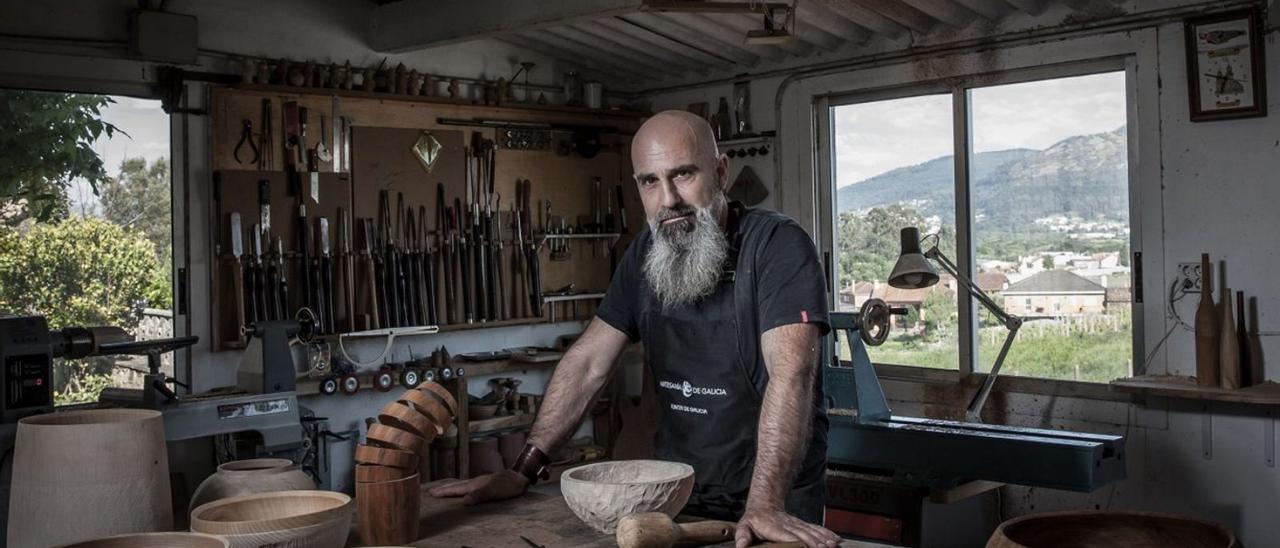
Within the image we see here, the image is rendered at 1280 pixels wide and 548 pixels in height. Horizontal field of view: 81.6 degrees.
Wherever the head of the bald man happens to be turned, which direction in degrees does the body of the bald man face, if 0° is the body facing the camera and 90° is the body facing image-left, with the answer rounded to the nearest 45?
approximately 45°

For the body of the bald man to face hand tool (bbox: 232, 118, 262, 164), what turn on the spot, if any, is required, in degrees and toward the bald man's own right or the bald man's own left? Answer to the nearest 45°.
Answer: approximately 90° to the bald man's own right

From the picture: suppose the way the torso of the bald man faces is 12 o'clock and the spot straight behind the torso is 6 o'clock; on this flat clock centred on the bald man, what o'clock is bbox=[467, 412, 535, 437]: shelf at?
The shelf is roughly at 4 o'clock from the bald man.

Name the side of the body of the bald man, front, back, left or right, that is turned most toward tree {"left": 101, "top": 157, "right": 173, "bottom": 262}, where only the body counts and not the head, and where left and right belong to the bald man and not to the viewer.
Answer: right

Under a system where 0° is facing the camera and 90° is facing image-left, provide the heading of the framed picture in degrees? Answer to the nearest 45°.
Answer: approximately 45°
